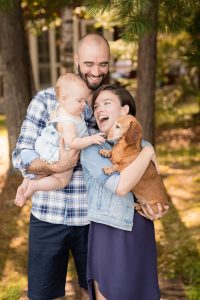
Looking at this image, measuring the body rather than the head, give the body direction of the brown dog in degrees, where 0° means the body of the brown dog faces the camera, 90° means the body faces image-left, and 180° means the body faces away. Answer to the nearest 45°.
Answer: approximately 90°

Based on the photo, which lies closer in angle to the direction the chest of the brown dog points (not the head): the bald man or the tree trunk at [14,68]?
the bald man

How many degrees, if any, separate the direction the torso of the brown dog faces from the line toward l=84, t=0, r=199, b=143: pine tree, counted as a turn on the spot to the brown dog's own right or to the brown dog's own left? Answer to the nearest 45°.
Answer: approximately 90° to the brown dog's own right

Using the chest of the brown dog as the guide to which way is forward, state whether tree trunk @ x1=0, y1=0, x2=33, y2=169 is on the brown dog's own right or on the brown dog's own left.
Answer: on the brown dog's own right
